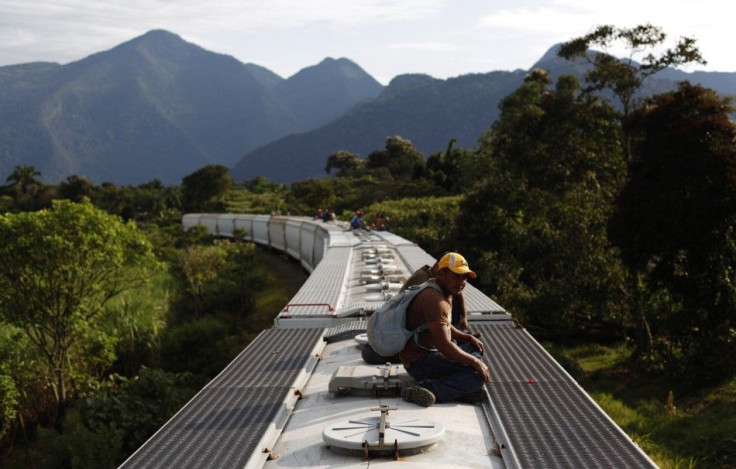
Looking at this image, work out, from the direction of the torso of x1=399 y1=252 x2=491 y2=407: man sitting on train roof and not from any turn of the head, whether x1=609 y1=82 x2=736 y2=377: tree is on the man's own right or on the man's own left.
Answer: on the man's own left

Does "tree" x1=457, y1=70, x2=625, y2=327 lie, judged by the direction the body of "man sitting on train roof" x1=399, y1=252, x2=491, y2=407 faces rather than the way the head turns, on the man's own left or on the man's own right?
on the man's own left

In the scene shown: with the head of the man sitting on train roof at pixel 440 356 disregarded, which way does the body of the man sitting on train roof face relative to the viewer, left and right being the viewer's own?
facing to the right of the viewer
